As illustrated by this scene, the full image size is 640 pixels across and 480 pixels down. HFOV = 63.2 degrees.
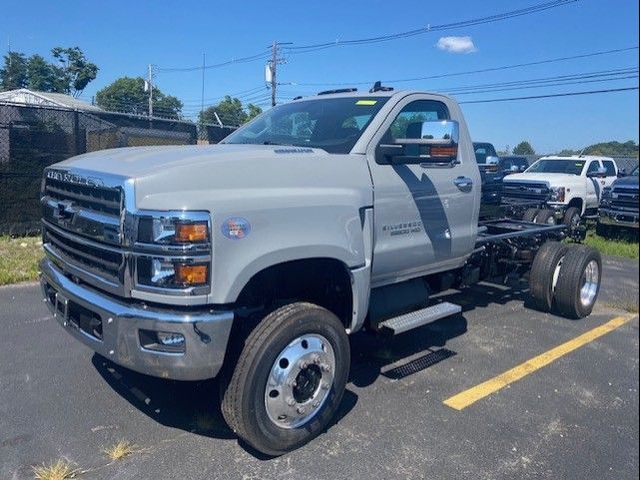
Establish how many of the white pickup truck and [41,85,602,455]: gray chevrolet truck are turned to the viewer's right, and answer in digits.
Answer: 0

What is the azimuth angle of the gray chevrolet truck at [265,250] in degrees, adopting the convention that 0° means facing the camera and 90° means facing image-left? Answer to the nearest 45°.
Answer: approximately 45°

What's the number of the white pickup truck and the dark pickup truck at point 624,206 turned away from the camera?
0

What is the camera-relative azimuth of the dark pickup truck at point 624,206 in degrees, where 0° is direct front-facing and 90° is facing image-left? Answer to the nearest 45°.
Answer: approximately 45°

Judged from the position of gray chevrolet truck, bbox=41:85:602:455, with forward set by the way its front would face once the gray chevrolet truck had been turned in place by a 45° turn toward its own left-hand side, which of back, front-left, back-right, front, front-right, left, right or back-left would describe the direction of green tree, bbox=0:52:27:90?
back-right

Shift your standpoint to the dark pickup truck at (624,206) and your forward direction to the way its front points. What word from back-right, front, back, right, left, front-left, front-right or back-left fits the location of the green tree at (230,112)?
right

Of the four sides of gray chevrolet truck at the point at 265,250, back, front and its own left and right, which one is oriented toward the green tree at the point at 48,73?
right
